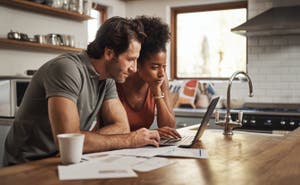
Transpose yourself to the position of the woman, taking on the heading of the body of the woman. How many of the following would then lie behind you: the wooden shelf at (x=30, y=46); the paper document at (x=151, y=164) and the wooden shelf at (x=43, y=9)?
2

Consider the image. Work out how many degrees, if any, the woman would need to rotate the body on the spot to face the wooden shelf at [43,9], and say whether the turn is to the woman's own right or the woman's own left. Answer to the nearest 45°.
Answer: approximately 180°

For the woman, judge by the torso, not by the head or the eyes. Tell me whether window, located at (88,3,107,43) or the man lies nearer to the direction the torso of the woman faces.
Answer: the man

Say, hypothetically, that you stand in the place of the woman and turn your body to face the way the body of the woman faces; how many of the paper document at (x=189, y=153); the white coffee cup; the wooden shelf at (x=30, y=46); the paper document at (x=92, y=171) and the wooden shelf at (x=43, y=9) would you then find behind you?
2

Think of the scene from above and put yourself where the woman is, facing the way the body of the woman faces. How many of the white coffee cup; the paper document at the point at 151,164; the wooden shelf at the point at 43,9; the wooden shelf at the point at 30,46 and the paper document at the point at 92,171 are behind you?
2

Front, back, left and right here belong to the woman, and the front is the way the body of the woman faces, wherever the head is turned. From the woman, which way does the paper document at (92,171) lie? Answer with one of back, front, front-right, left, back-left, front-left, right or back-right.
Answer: front-right

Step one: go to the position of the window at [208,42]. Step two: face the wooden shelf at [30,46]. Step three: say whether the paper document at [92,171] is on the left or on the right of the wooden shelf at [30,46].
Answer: left

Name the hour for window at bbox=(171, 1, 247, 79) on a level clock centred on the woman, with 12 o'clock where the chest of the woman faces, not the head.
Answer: The window is roughly at 8 o'clock from the woman.

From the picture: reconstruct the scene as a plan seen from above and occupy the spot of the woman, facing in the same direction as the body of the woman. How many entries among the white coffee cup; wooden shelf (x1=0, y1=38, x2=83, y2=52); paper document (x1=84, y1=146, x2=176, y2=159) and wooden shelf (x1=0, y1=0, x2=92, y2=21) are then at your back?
2

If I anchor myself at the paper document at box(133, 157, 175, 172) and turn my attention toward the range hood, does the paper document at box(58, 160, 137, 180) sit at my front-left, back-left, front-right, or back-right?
back-left

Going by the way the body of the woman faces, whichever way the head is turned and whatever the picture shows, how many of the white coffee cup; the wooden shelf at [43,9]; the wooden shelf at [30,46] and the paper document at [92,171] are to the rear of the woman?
2

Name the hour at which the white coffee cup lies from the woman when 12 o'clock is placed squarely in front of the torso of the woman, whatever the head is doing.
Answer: The white coffee cup is roughly at 2 o'clock from the woman.

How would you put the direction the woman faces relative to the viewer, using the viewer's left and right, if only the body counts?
facing the viewer and to the right of the viewer

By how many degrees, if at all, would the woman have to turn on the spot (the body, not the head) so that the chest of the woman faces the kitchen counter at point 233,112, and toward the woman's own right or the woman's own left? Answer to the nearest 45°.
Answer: approximately 90° to the woman's own left

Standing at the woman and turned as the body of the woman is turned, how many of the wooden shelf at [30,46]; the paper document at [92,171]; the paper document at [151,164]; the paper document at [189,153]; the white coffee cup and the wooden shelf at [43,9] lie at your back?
2
